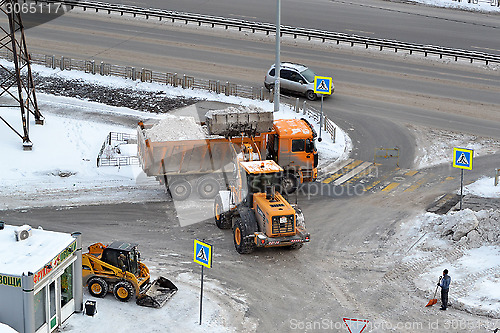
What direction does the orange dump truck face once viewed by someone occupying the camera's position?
facing to the right of the viewer

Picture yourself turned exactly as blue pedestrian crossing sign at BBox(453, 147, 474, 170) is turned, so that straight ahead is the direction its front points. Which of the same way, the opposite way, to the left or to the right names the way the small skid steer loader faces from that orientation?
to the left

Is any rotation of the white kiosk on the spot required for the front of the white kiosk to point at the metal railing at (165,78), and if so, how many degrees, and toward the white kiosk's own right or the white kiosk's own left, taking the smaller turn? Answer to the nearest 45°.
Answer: approximately 135° to the white kiosk's own left

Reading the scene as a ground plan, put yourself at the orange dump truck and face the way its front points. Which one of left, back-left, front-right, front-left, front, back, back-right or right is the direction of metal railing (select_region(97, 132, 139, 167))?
back-left

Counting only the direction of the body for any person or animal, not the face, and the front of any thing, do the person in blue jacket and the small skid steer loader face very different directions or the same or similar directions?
very different directions

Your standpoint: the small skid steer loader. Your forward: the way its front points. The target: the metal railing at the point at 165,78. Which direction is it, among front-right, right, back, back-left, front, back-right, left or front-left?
back-left

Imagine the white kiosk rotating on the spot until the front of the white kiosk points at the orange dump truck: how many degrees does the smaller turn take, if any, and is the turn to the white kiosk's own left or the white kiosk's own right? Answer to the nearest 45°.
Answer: approximately 90° to the white kiosk's own left

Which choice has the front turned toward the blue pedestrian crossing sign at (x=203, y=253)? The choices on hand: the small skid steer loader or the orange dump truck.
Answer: the small skid steer loader

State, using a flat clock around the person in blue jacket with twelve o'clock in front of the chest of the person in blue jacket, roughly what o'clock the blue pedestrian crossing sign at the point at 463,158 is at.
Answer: The blue pedestrian crossing sign is roughly at 3 o'clock from the person in blue jacket.

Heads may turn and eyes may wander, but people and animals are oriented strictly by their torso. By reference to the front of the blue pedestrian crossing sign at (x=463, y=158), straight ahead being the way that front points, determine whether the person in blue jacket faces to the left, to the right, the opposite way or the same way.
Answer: to the right

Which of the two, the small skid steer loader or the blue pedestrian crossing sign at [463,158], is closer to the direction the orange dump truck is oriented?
the blue pedestrian crossing sign

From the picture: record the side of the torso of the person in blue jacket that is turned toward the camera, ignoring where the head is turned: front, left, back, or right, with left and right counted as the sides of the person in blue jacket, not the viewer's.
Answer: left

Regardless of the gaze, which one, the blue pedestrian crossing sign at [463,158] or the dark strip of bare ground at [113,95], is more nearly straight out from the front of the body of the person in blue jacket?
the dark strip of bare ground
